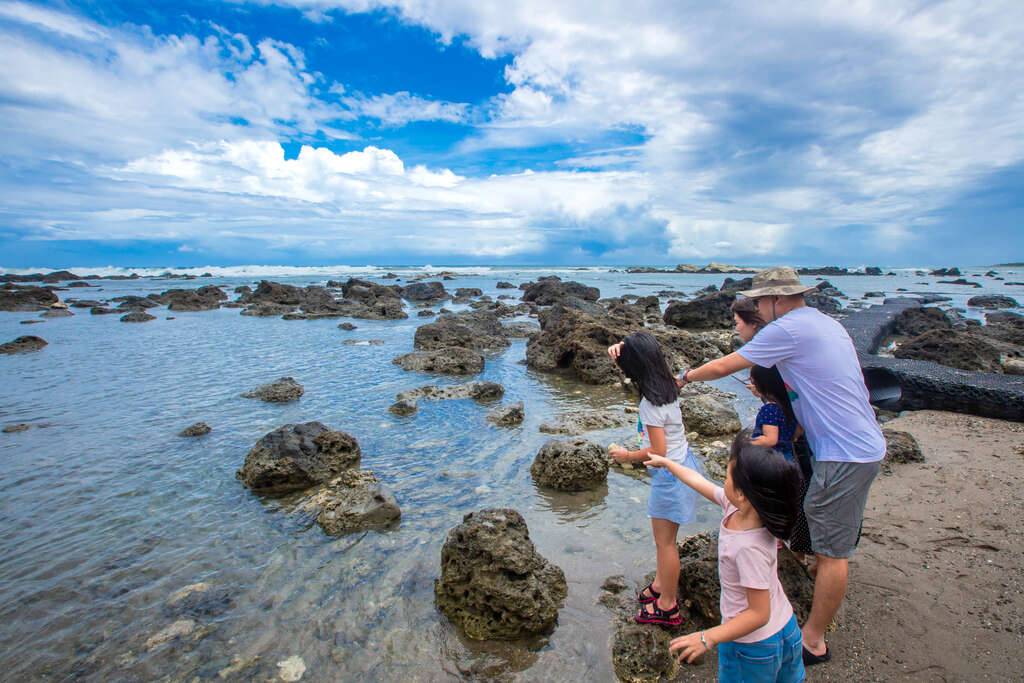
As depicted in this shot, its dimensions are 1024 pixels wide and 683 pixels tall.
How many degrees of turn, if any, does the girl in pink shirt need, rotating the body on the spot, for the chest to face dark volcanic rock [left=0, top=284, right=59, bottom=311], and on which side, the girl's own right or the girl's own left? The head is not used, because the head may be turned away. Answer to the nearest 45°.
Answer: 0° — they already face it

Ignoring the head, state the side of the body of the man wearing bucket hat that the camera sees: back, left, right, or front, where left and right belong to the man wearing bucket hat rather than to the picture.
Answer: left

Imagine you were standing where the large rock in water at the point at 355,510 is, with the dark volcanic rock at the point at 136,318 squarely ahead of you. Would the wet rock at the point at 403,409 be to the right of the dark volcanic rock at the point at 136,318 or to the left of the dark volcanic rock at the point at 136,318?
right

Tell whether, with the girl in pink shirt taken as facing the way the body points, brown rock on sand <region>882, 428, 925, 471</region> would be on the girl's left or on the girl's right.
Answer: on the girl's right

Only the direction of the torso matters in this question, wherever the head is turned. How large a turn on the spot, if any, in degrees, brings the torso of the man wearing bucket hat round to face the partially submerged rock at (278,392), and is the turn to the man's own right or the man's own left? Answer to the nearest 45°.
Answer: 0° — they already face it

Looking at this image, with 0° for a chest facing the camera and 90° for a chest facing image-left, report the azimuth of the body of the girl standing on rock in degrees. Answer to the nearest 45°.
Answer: approximately 90°

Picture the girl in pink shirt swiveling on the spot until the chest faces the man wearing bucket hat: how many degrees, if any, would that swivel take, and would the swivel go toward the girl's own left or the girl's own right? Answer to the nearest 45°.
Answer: approximately 90° to the girl's own right

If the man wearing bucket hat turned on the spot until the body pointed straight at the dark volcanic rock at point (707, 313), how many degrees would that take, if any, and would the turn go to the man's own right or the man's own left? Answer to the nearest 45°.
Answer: approximately 90° to the man's own right

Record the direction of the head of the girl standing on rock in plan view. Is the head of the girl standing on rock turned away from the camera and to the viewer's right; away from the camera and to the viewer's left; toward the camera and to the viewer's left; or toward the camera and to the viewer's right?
away from the camera and to the viewer's left
